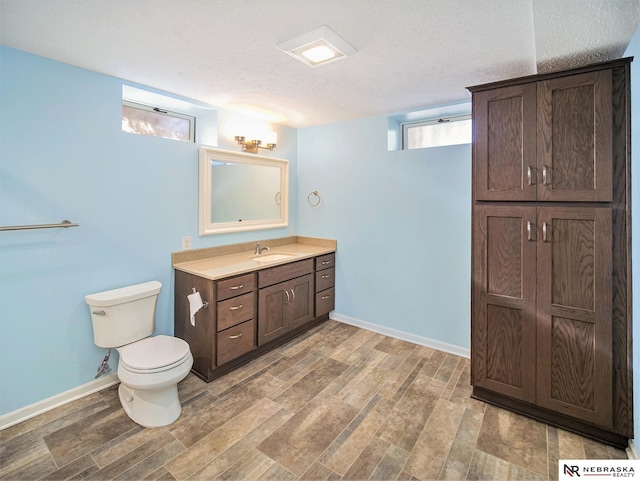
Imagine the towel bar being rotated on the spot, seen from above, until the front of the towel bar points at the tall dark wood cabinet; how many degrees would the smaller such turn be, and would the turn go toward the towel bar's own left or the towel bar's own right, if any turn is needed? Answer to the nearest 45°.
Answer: approximately 45° to the towel bar's own left

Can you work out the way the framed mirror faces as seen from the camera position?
facing the viewer and to the right of the viewer

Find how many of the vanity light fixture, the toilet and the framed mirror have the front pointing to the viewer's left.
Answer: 0

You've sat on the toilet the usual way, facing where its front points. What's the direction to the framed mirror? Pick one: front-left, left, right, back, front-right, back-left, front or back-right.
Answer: left

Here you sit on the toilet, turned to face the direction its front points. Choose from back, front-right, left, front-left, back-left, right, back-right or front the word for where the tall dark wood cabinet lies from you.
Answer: front

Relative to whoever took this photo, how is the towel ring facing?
facing the viewer and to the left of the viewer

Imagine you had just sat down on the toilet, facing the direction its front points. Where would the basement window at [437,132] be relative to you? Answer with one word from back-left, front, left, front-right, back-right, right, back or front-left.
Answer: front-left

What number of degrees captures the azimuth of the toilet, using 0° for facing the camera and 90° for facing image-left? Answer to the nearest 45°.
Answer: approximately 315°
